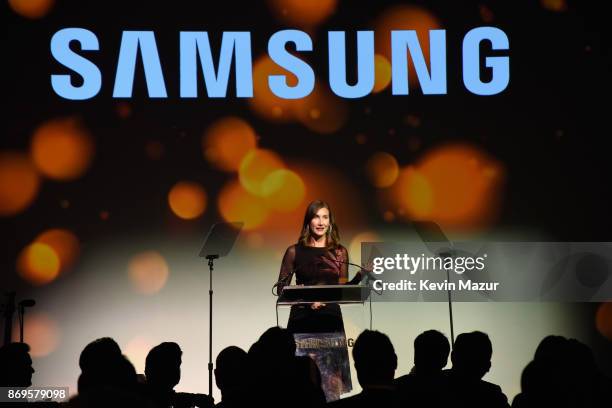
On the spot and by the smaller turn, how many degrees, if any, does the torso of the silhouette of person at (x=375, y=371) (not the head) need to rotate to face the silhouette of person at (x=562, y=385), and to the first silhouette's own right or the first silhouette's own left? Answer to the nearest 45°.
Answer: approximately 90° to the first silhouette's own right

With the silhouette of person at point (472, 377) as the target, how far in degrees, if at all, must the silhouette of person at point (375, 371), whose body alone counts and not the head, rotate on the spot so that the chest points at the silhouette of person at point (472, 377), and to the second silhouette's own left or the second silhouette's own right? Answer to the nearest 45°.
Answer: approximately 45° to the second silhouette's own right

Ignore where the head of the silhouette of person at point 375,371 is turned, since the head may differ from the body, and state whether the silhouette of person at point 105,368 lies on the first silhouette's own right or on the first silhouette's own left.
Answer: on the first silhouette's own left

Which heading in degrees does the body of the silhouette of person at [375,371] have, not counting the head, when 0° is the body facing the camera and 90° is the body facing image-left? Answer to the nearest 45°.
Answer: approximately 180°
